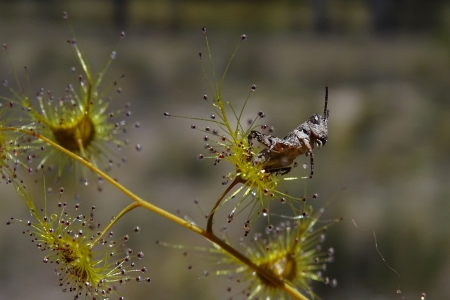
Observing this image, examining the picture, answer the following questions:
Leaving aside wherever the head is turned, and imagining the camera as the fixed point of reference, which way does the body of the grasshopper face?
to the viewer's right

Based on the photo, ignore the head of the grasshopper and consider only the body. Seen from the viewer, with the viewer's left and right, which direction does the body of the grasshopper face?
facing to the right of the viewer
